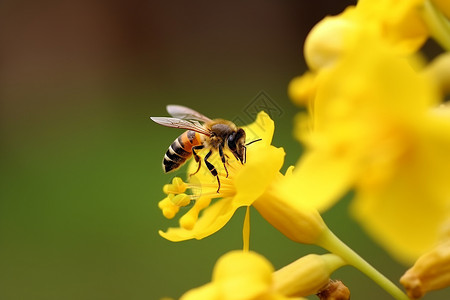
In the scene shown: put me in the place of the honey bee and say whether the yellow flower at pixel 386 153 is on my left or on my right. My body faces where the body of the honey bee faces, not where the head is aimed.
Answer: on my right

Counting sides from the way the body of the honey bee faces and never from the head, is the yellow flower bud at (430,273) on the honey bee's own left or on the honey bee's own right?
on the honey bee's own right

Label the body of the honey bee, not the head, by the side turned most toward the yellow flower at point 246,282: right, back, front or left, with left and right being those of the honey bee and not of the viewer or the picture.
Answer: right

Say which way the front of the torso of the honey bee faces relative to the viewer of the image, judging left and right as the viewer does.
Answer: facing to the right of the viewer
